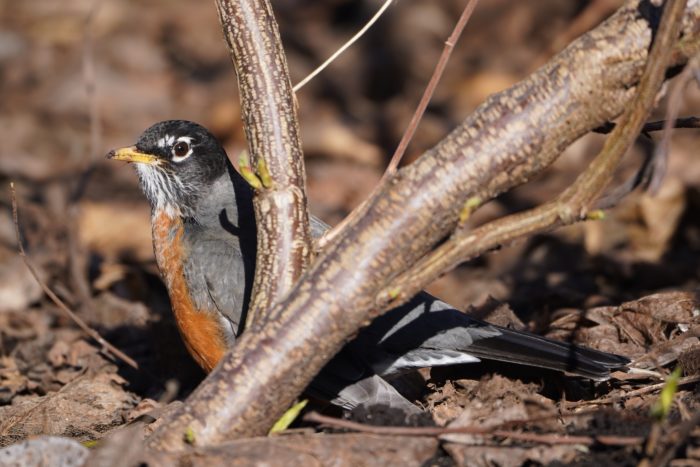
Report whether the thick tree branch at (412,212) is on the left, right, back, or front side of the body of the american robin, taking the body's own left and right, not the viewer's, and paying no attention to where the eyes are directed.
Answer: left

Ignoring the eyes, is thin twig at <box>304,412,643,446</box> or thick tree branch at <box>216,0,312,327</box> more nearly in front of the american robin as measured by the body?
the thick tree branch

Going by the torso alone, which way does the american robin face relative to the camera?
to the viewer's left

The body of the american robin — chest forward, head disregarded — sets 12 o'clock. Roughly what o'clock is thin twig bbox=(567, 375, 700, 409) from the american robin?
The thin twig is roughly at 7 o'clock from the american robin.

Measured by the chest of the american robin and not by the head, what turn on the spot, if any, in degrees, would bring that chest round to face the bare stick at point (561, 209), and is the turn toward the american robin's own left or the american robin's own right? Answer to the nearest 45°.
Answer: approximately 135° to the american robin's own left

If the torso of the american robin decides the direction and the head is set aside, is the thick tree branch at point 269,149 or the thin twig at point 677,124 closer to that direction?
the thick tree branch
